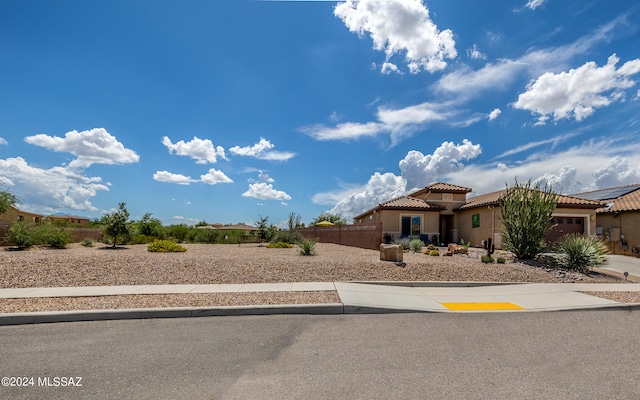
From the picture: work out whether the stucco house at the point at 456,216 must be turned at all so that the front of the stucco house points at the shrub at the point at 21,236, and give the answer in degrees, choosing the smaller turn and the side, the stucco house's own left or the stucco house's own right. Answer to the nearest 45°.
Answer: approximately 45° to the stucco house's own right

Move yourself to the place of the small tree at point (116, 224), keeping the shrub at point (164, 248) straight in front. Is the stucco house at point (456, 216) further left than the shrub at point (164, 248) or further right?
left

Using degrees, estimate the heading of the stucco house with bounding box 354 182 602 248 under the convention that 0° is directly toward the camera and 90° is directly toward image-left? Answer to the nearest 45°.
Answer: approximately 0°

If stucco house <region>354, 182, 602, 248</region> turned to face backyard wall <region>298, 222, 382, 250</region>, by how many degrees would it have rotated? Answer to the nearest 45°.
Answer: approximately 45° to its right

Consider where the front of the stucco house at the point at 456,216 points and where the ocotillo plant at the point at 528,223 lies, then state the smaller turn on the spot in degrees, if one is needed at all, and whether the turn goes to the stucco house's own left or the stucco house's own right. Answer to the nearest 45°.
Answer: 0° — it already faces it

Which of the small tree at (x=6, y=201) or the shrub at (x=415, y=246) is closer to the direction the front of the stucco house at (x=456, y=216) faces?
the shrub

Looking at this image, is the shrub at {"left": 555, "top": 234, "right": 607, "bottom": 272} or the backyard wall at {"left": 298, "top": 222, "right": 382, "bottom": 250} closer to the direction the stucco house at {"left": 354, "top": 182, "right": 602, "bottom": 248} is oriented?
the shrub

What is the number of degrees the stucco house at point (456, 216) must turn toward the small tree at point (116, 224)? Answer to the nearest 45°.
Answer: approximately 45° to its right

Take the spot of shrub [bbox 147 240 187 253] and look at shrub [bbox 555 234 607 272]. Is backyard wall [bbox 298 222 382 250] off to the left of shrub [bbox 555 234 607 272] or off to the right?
left

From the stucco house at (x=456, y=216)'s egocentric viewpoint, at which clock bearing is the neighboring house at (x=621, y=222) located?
The neighboring house is roughly at 9 o'clock from the stucco house.

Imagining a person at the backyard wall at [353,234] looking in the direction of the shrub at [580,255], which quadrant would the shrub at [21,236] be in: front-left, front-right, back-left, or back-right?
back-right
